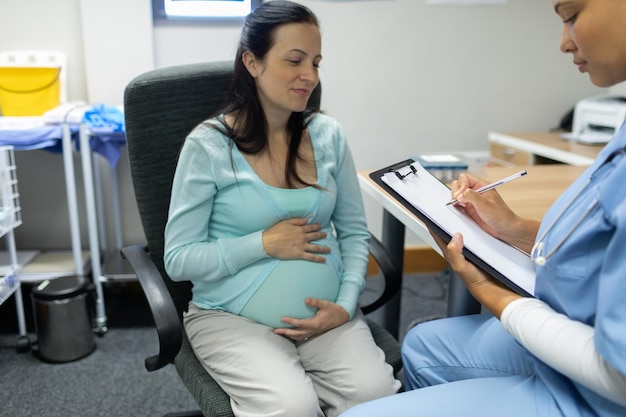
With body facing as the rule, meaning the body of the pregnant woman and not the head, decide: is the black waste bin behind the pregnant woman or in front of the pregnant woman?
behind

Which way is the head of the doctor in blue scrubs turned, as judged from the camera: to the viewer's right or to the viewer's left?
to the viewer's left

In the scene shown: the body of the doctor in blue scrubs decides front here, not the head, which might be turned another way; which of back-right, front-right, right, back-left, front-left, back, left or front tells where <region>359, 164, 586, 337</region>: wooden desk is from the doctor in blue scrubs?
right

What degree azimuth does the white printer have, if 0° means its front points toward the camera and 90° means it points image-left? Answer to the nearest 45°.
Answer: approximately 45°

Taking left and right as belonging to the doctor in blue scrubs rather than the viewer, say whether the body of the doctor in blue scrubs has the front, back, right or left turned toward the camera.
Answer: left

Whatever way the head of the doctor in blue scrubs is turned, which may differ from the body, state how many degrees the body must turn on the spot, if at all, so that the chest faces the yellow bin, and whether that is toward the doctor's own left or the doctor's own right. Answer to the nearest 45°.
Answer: approximately 45° to the doctor's own right

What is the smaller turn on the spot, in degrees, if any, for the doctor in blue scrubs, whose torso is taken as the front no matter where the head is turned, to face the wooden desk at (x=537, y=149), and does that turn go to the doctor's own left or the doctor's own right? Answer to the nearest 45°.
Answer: approximately 90° to the doctor's own right

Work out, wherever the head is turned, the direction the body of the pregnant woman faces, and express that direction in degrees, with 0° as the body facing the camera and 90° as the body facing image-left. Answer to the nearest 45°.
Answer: approximately 315°

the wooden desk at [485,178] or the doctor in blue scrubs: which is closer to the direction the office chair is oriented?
the doctor in blue scrubs

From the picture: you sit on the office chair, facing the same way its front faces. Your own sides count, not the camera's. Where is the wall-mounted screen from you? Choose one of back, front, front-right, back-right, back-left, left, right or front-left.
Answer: back-left

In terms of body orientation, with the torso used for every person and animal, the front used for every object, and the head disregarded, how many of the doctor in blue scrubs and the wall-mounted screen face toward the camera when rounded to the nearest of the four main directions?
1

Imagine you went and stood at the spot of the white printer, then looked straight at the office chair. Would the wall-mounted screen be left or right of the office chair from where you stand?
right

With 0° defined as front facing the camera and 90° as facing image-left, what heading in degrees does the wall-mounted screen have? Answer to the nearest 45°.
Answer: approximately 0°
